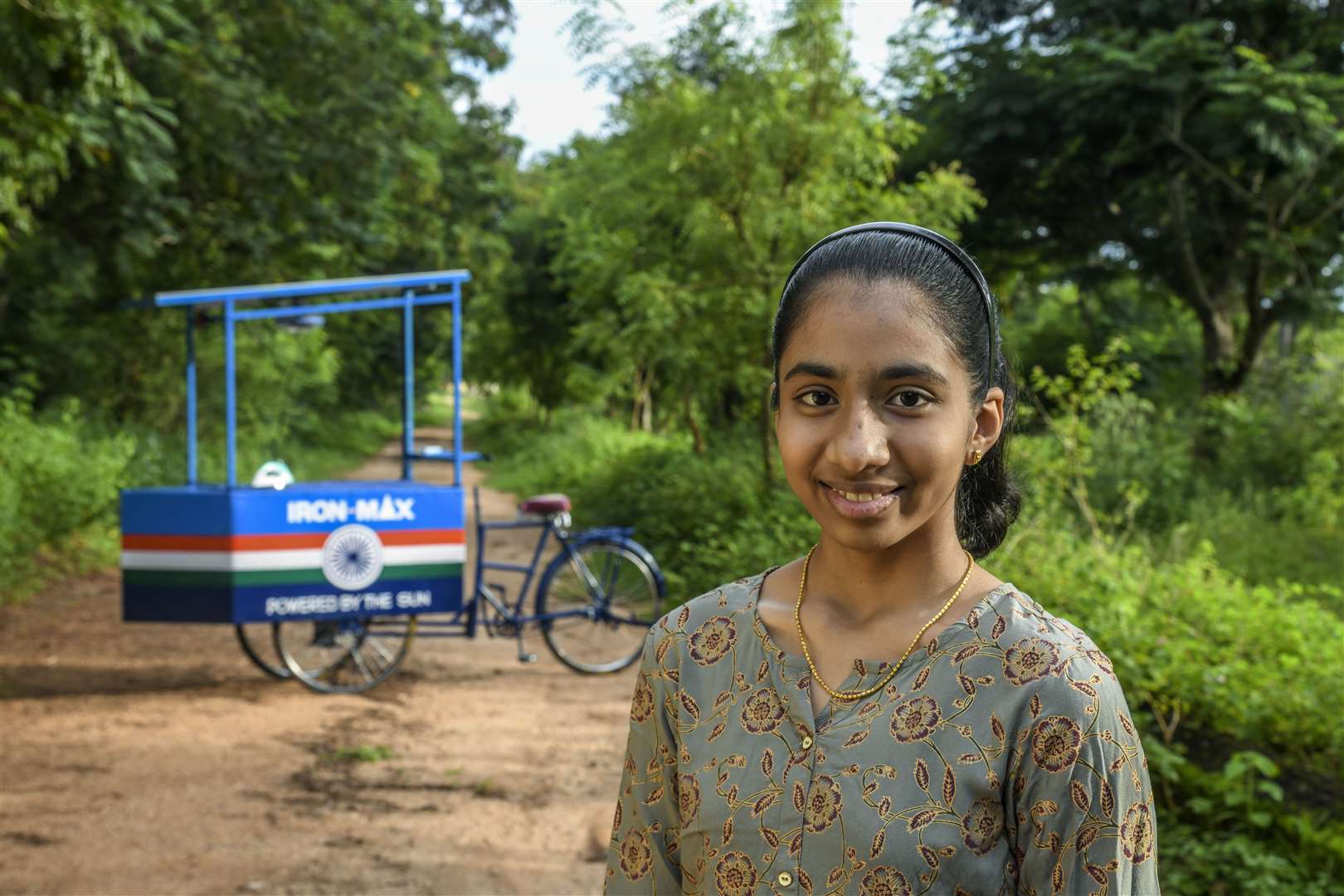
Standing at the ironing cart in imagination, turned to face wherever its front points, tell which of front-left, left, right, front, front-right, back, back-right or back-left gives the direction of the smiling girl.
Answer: front-left

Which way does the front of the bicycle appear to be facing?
to the viewer's left

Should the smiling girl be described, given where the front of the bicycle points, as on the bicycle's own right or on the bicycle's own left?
on the bicycle's own left
